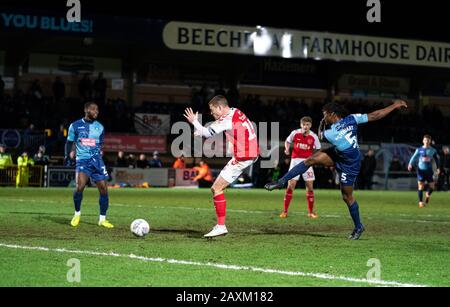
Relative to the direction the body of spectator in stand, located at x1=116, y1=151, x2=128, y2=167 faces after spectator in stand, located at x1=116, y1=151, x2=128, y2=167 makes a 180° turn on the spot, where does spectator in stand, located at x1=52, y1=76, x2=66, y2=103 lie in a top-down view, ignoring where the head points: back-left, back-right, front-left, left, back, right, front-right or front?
front-left

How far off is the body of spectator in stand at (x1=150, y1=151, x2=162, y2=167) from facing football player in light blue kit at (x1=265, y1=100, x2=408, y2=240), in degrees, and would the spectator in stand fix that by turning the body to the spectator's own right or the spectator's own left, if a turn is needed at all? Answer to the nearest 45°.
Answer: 0° — they already face them

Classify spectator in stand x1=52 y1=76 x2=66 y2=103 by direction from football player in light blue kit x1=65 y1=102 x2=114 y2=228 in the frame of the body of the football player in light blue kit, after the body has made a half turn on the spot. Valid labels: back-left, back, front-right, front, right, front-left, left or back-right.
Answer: front

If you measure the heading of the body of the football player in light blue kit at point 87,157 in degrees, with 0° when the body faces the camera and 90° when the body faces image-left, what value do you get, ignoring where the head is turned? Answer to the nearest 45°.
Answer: approximately 0°

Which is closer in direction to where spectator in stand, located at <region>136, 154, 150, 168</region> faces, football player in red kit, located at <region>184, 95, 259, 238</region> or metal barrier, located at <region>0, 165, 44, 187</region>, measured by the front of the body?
the football player in red kit

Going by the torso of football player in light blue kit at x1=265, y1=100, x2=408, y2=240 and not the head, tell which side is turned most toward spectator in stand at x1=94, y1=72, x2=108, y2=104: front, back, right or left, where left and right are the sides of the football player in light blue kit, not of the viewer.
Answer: front

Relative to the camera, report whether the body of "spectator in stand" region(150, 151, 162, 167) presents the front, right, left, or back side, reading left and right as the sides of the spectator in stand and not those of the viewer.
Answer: front

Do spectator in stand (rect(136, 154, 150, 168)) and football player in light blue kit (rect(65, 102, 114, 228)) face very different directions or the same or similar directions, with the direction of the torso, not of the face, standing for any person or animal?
same or similar directions

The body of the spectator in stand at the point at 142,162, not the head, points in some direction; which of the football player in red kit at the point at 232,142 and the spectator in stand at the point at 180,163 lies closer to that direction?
the football player in red kit

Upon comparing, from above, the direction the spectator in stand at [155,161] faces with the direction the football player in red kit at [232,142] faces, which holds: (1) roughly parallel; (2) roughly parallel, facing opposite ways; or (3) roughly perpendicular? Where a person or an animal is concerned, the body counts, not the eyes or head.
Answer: roughly perpendicular

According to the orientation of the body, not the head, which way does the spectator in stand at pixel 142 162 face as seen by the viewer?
toward the camera

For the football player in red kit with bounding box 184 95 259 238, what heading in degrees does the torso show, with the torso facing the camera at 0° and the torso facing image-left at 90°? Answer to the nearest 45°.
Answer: approximately 90°

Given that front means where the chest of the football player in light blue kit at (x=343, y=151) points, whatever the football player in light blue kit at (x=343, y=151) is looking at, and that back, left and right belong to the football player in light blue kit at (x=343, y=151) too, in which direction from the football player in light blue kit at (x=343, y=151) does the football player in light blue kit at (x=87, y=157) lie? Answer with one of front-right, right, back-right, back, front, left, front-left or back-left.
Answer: front-left

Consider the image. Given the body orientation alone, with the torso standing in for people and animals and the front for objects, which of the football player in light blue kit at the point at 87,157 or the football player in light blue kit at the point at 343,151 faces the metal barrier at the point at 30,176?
the football player in light blue kit at the point at 343,151

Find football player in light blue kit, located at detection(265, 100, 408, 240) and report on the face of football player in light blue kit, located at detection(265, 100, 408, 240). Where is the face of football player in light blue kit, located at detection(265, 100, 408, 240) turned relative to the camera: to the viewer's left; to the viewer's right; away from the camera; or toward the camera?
to the viewer's left

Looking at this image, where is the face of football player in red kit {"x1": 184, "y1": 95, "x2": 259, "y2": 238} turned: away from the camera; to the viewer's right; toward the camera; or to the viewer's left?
to the viewer's left
